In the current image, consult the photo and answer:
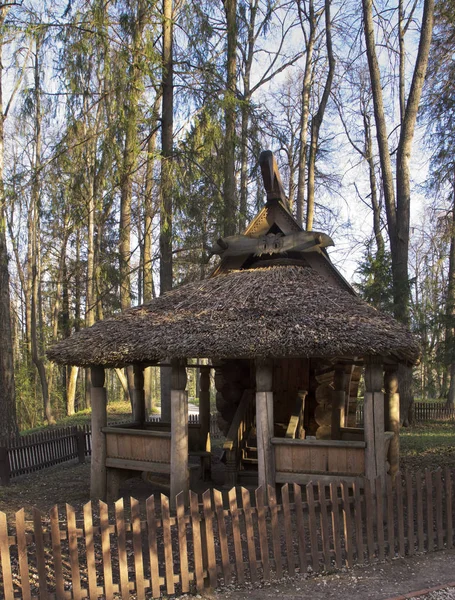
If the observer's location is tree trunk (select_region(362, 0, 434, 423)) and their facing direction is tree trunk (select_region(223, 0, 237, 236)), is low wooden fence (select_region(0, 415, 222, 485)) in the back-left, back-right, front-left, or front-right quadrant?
front-left

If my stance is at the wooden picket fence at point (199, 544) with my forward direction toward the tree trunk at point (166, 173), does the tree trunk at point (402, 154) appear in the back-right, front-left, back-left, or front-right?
front-right

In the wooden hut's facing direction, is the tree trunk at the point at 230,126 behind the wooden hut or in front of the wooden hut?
behind

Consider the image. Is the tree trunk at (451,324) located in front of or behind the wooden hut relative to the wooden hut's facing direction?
behind

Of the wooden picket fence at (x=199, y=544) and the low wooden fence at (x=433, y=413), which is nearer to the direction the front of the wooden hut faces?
the wooden picket fence

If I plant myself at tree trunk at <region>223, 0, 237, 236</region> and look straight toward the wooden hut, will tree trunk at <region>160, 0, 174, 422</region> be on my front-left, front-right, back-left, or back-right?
front-right

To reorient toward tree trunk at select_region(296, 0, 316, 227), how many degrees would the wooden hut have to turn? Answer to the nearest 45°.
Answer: approximately 180°

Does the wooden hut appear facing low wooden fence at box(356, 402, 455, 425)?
no

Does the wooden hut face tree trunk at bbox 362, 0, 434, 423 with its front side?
no

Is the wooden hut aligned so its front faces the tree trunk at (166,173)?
no

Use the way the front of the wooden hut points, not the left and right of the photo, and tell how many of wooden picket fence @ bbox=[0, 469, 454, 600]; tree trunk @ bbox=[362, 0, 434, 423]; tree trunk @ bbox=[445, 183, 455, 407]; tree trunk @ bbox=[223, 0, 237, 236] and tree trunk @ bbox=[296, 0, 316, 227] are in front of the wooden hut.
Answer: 1

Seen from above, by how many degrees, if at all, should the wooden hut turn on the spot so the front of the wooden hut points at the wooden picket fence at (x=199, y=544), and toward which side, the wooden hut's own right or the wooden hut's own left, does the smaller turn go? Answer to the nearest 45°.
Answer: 0° — it already faces it

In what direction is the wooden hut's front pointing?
toward the camera

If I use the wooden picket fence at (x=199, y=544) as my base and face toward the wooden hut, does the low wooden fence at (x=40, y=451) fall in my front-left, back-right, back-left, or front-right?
front-left
